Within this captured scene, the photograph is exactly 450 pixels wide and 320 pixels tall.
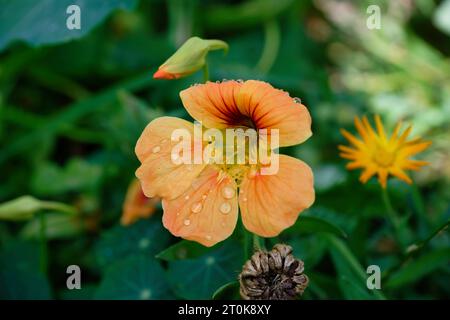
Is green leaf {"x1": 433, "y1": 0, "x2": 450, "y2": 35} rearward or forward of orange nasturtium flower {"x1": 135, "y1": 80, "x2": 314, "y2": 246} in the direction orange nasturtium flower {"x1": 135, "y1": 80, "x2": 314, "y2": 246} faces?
rearward

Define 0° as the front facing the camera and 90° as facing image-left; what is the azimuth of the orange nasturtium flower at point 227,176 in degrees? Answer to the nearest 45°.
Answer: approximately 0°
